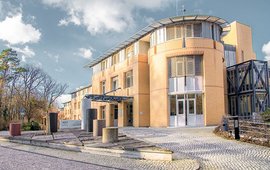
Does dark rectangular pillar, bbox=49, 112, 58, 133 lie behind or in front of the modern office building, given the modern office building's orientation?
in front

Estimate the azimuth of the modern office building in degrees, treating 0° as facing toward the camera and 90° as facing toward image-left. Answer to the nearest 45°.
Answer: approximately 45°

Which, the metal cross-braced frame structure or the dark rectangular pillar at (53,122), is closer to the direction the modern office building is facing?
the dark rectangular pillar

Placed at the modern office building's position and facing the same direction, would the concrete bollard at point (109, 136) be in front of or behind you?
in front

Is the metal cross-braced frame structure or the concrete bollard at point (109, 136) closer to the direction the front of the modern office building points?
the concrete bollard
